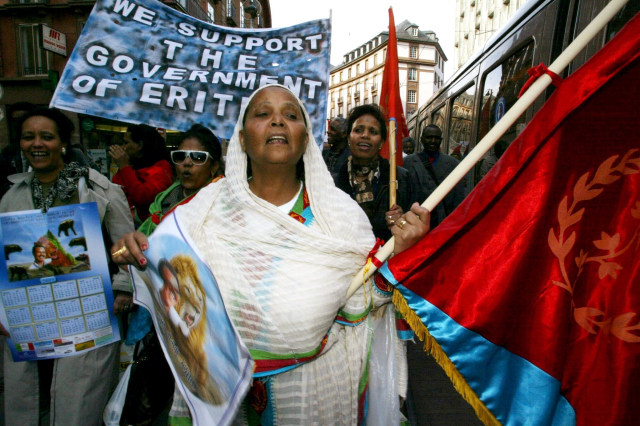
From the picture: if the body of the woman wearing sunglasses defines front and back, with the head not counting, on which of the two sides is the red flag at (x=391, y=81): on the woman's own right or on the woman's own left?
on the woman's own left

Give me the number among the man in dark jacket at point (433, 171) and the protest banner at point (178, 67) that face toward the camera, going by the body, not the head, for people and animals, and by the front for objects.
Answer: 2

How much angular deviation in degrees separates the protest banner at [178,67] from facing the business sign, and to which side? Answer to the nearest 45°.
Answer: approximately 135° to its right

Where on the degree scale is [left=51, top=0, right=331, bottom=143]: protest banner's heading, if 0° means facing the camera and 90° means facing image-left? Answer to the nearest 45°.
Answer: approximately 0°

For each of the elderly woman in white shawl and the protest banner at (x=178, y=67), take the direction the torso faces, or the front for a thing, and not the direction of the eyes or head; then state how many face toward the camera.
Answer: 2

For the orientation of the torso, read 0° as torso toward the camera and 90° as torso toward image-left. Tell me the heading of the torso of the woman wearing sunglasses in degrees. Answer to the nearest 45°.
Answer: approximately 45°

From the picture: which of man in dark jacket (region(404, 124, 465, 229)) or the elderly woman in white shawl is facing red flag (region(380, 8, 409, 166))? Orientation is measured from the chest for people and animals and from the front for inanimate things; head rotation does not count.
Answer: the man in dark jacket

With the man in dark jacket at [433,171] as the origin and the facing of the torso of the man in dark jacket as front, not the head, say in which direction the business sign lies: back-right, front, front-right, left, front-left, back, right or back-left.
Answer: right

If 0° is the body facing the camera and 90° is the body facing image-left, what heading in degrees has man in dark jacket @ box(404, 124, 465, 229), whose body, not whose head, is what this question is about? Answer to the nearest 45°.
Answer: approximately 0°

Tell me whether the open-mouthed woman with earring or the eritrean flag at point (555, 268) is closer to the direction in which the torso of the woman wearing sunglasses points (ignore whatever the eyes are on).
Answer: the eritrean flag
